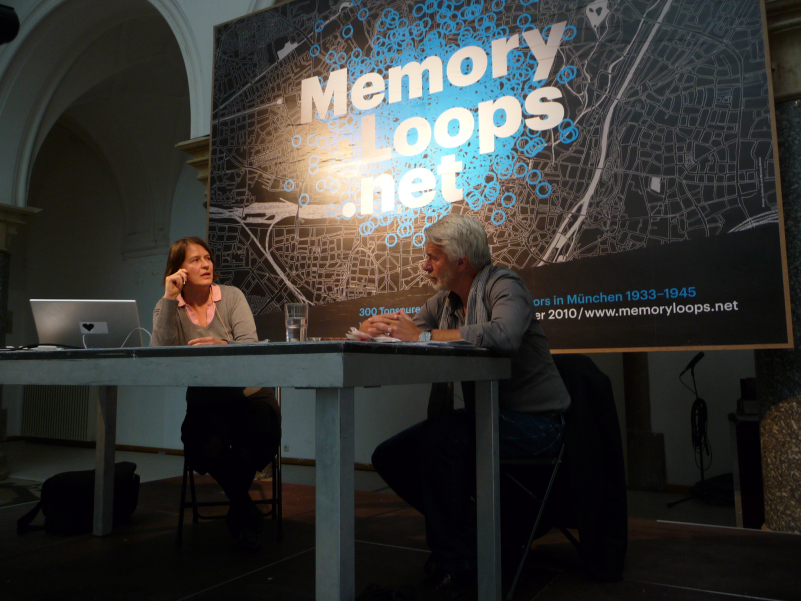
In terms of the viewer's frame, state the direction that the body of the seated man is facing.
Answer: to the viewer's left

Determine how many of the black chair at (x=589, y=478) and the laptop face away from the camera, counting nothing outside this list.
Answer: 1

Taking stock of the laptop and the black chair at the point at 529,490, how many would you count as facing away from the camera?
1

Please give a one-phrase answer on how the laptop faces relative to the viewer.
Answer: facing away from the viewer

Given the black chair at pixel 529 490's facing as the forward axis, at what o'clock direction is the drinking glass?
The drinking glass is roughly at 11 o'clock from the black chair.

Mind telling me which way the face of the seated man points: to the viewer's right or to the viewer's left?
to the viewer's left

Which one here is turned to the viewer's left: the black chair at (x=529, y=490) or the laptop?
the black chair

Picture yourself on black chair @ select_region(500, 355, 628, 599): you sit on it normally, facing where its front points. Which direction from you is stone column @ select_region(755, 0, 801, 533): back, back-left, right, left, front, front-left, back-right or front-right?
back-right

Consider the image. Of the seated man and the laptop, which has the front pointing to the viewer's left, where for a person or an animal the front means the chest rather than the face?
the seated man

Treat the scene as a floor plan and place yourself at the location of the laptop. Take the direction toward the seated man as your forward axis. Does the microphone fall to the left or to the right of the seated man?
left

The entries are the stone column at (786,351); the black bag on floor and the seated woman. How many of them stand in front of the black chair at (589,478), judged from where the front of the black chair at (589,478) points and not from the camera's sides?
2

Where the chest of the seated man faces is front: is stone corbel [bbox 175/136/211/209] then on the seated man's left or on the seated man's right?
on the seated man's right

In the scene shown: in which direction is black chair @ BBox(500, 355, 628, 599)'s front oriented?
to the viewer's left

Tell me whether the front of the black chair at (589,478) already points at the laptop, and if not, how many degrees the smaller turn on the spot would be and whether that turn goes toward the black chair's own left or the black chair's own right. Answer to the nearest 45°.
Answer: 0° — it already faces it
